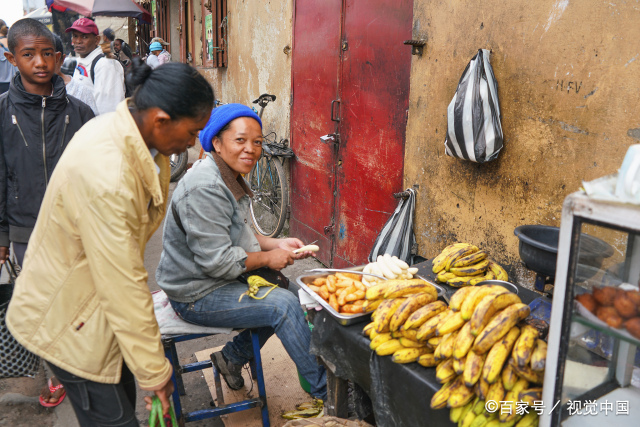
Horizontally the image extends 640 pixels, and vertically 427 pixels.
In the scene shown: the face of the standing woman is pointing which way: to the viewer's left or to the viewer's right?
to the viewer's right

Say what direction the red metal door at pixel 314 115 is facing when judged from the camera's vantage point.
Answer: facing the viewer and to the left of the viewer

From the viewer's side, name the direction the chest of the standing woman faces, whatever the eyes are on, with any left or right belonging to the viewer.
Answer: facing to the right of the viewer

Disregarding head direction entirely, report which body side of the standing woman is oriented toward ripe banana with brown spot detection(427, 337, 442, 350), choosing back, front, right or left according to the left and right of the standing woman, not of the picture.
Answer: front

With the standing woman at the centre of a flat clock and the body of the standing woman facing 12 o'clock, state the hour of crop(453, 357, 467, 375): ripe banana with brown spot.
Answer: The ripe banana with brown spot is roughly at 1 o'clock from the standing woman.

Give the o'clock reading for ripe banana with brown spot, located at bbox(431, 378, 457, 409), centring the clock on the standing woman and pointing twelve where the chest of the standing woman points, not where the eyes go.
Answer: The ripe banana with brown spot is roughly at 1 o'clock from the standing woman.

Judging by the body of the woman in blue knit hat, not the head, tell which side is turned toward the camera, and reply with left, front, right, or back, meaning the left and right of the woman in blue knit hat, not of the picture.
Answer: right

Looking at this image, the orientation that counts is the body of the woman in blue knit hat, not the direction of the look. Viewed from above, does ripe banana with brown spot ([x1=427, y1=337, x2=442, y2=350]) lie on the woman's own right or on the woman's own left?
on the woman's own right

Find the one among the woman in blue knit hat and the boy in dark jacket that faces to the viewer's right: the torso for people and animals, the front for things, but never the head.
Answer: the woman in blue knit hat

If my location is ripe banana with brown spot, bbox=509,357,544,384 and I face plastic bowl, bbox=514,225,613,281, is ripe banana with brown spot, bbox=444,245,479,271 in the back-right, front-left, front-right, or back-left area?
front-left

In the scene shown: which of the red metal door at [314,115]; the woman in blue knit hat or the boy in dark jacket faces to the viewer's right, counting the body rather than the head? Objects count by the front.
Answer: the woman in blue knit hat

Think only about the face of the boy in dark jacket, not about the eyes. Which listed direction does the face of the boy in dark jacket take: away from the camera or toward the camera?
toward the camera

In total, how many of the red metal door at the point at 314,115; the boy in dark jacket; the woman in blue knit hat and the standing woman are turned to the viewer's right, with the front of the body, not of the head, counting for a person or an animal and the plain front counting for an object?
2

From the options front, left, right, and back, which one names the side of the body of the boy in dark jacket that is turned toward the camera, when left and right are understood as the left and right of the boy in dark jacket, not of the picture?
front

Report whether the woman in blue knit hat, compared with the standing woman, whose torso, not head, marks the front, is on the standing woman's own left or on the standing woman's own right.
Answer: on the standing woman's own left
